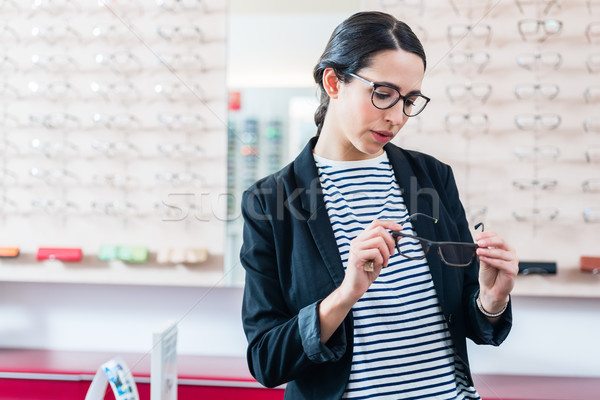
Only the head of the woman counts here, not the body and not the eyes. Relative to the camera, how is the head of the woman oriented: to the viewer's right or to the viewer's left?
to the viewer's right

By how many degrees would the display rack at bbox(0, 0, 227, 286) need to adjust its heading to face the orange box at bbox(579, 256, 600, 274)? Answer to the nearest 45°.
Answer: approximately 45° to its left

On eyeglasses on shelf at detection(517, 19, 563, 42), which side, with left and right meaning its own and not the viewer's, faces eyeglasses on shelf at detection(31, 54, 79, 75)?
right

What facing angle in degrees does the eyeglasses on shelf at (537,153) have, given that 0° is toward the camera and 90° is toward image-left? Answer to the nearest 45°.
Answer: approximately 0°

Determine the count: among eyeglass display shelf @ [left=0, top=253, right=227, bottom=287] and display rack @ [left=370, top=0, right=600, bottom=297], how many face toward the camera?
2

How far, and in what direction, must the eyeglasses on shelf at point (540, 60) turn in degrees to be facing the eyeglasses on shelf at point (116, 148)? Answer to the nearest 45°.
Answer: approximately 90° to its right

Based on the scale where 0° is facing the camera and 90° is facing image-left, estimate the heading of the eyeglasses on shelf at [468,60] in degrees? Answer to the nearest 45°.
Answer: approximately 0°

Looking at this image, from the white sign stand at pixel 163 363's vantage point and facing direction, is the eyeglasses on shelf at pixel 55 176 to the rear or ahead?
to the rear

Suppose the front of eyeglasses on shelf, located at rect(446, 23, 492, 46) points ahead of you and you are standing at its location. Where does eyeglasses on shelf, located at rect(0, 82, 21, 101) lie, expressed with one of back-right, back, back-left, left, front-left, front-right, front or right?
right
